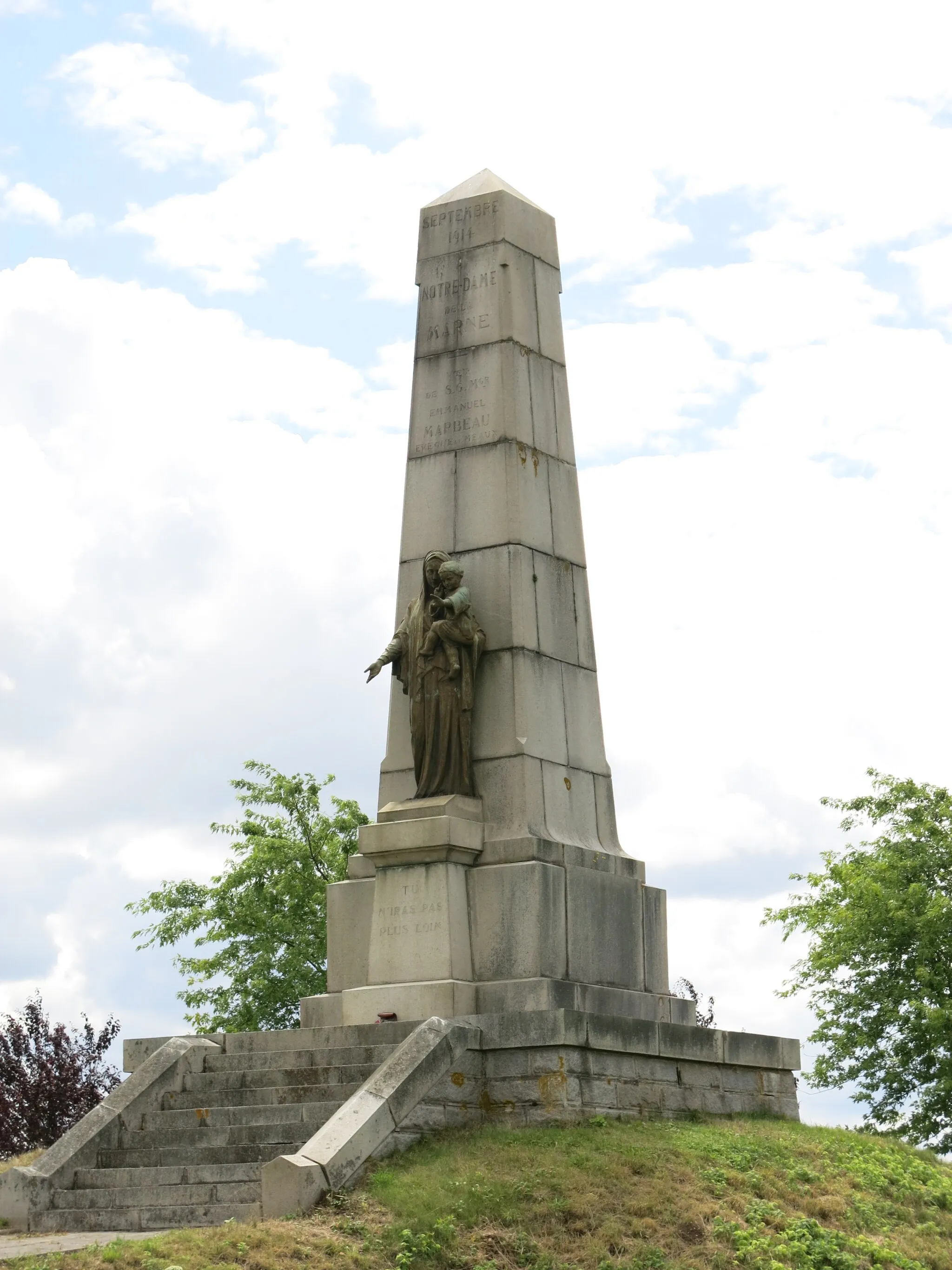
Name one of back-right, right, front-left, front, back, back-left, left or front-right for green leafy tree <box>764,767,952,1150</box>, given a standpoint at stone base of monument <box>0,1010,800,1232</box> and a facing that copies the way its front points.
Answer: back

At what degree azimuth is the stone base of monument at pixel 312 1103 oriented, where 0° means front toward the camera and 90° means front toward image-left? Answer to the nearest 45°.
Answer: approximately 45°
